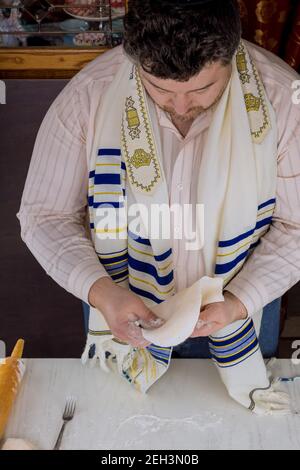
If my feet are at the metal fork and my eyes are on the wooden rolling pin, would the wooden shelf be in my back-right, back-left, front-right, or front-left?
front-right

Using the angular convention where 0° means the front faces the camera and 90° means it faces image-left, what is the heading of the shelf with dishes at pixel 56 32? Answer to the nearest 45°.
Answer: approximately 0°

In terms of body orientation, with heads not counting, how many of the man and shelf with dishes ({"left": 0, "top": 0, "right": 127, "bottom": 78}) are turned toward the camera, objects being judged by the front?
2

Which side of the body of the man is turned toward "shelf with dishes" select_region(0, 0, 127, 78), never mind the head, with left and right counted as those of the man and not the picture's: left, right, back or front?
back

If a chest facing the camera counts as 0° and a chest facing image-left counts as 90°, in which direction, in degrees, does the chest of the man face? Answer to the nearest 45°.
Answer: approximately 0°

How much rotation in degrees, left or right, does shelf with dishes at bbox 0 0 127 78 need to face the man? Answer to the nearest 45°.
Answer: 0° — it already faces them

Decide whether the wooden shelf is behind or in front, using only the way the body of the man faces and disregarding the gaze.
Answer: behind

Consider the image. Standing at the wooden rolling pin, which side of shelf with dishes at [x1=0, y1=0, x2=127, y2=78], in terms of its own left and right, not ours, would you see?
front

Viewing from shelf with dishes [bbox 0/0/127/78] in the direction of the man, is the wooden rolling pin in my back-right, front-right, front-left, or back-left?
front-right

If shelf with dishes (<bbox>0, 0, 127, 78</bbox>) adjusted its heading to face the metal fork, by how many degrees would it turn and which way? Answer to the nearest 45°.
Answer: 0° — it already faces it
